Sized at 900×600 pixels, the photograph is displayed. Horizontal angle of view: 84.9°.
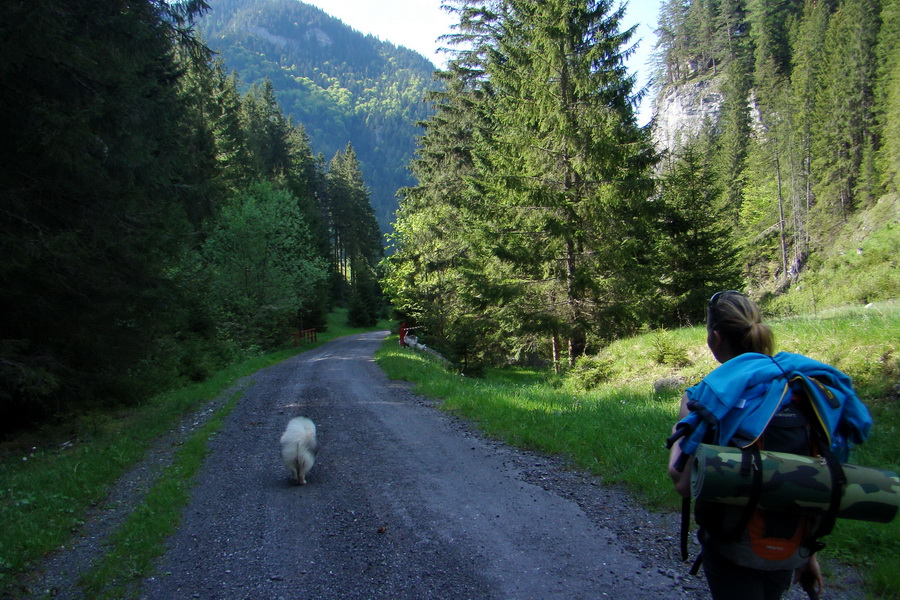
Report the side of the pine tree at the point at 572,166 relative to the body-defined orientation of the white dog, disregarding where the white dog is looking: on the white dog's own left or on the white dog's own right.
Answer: on the white dog's own right

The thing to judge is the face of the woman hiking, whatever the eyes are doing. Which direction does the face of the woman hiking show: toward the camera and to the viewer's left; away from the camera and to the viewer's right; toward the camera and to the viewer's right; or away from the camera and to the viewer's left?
away from the camera and to the viewer's left

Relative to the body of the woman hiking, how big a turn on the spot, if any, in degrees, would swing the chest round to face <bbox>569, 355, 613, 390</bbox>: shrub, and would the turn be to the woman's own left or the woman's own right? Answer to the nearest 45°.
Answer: approximately 45° to the woman's own right

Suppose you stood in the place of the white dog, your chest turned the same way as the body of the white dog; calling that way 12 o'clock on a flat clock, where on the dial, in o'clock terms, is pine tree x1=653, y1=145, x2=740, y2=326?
The pine tree is roughly at 2 o'clock from the white dog.

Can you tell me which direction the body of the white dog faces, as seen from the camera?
away from the camera

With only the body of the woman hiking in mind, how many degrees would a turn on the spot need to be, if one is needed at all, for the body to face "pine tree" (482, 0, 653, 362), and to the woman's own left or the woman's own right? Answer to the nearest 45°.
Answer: approximately 45° to the woman's own right

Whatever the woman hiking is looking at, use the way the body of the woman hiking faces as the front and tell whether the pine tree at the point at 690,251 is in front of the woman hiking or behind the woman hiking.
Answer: in front

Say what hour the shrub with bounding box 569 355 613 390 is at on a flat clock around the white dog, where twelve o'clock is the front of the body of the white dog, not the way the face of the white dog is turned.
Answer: The shrub is roughly at 2 o'clock from the white dog.

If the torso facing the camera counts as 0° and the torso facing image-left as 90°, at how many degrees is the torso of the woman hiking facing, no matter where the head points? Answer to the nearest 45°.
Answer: approximately 135°

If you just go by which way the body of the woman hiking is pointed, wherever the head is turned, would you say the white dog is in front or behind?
in front

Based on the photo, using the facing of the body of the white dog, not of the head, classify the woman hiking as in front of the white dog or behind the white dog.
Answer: behind
